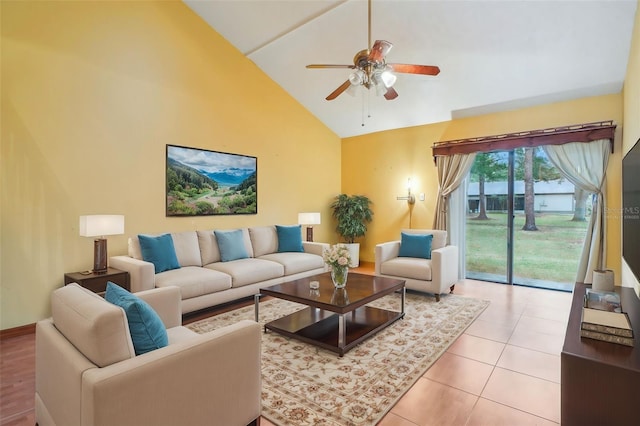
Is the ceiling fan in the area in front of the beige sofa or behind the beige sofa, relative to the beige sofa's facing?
in front

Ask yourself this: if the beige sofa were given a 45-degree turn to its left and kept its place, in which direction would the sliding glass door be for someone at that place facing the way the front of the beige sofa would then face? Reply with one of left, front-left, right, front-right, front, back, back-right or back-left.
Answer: front

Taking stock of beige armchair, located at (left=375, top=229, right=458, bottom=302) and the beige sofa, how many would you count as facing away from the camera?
0

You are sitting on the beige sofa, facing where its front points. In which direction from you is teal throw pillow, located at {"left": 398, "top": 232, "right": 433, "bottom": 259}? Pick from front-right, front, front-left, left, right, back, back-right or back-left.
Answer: front-left

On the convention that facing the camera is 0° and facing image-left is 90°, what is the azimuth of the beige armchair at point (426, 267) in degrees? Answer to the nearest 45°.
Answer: approximately 45°

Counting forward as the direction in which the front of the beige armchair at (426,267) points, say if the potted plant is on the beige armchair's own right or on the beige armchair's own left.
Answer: on the beige armchair's own right

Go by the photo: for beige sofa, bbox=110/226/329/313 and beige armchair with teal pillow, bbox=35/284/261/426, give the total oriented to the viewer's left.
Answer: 0

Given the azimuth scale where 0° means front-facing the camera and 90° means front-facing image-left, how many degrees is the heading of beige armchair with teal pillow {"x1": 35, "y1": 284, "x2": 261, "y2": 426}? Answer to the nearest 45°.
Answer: approximately 225°

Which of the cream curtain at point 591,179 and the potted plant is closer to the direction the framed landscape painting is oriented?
the cream curtain

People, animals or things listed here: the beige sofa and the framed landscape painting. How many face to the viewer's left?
0
